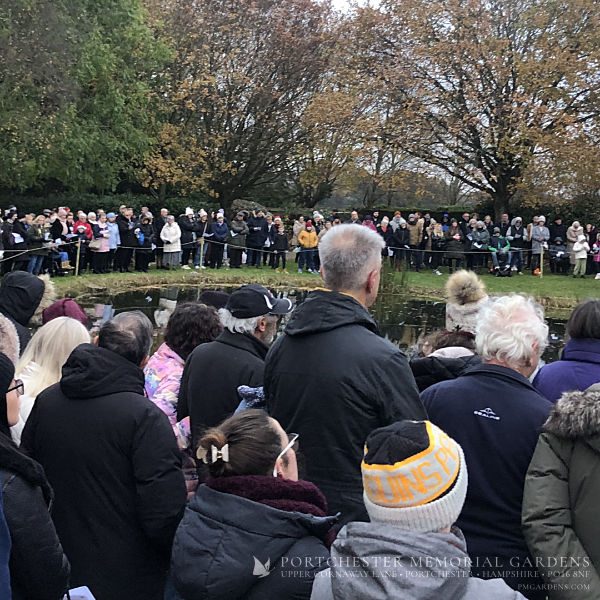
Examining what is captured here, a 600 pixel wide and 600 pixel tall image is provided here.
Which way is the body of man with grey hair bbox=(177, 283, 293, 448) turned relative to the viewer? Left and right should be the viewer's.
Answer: facing away from the viewer and to the right of the viewer

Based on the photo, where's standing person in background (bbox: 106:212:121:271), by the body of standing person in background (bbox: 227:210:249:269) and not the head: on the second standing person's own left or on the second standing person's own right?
on the second standing person's own right

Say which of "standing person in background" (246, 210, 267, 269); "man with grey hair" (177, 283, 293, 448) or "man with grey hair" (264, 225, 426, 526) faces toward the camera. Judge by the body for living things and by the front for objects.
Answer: the standing person in background

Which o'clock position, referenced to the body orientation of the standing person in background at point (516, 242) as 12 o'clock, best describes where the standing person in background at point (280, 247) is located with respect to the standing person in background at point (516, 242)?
the standing person in background at point (280, 247) is roughly at 2 o'clock from the standing person in background at point (516, 242).

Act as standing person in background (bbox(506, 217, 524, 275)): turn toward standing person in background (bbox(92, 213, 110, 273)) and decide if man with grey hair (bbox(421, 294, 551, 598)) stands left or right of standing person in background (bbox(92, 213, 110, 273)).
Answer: left

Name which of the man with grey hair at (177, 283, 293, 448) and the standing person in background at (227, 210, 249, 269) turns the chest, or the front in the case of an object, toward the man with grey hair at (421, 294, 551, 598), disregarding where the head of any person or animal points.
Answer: the standing person in background

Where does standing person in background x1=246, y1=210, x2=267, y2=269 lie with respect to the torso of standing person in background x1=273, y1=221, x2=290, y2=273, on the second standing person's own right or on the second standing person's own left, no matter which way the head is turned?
on the second standing person's own right

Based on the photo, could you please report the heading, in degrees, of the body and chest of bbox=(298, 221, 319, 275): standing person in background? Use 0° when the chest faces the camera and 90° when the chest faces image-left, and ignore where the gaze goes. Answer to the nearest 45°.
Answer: approximately 0°

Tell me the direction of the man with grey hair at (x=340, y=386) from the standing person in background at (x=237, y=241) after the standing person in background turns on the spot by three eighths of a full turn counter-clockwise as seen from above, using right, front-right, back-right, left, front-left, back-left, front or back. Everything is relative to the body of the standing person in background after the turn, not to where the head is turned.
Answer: back-right

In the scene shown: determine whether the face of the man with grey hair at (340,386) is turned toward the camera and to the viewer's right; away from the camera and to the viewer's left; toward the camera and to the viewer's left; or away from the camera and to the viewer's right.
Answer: away from the camera and to the viewer's right

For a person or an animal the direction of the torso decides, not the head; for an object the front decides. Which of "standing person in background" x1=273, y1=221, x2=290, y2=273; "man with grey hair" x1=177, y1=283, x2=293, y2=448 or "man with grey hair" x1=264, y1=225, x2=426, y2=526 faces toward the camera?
the standing person in background

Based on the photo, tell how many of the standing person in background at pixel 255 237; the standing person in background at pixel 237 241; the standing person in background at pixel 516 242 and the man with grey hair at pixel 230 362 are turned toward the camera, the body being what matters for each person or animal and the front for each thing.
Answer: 3

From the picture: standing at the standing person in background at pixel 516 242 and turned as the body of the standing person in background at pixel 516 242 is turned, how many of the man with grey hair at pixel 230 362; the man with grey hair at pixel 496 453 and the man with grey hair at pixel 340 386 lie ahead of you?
3

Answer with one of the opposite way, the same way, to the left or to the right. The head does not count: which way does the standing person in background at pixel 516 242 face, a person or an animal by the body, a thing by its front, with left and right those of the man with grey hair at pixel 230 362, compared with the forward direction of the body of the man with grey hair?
the opposite way

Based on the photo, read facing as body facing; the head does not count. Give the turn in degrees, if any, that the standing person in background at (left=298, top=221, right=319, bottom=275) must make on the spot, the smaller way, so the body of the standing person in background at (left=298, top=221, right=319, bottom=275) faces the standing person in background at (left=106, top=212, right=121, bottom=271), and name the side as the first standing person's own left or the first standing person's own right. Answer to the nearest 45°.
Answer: approximately 45° to the first standing person's own right
